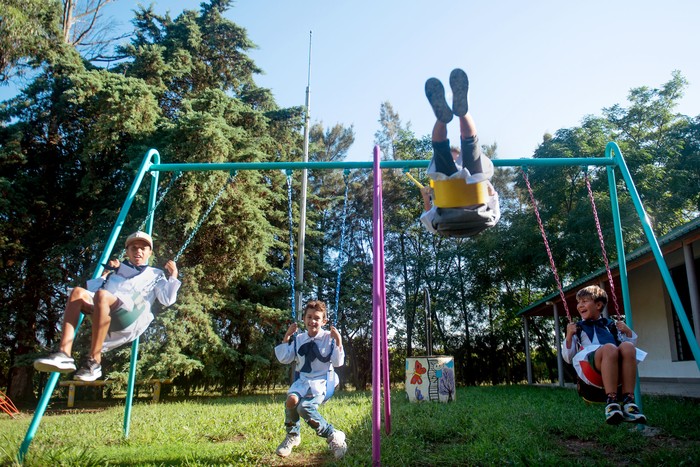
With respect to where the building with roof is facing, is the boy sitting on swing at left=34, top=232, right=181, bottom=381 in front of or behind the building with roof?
in front

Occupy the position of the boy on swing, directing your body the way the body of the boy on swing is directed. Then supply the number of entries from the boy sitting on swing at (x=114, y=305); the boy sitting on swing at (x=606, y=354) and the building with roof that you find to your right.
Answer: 1

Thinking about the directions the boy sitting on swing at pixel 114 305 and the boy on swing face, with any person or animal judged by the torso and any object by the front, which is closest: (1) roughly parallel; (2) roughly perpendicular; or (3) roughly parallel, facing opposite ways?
roughly parallel

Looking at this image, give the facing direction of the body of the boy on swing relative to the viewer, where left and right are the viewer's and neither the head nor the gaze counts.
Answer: facing the viewer

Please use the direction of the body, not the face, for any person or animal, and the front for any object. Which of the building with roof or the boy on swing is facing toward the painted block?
the building with roof

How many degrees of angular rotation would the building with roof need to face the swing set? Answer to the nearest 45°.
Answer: approximately 45° to its left

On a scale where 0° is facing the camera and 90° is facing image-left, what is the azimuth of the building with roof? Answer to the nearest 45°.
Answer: approximately 45°

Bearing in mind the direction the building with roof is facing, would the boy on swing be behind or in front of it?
in front

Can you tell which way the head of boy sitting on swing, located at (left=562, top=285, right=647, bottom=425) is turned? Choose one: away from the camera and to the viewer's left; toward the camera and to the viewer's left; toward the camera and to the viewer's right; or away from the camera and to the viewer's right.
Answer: toward the camera and to the viewer's left

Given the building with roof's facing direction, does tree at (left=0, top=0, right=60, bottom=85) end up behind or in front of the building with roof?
in front

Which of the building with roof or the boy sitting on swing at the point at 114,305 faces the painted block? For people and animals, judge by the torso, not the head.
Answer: the building with roof

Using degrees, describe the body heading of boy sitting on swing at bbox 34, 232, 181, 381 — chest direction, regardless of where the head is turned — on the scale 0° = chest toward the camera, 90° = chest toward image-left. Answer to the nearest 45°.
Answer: approximately 45°
